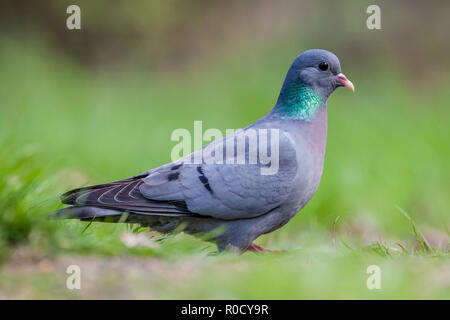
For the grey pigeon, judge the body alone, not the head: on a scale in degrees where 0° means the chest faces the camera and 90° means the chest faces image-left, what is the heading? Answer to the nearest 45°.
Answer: approximately 270°
